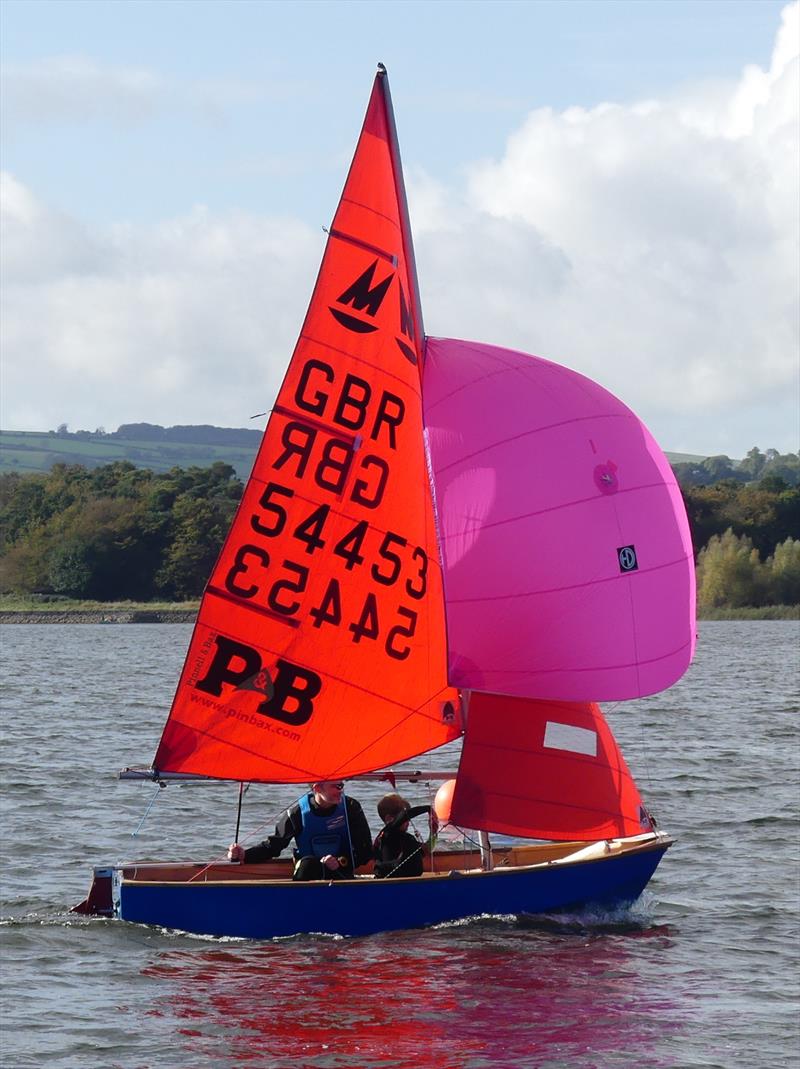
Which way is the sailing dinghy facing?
to the viewer's right
